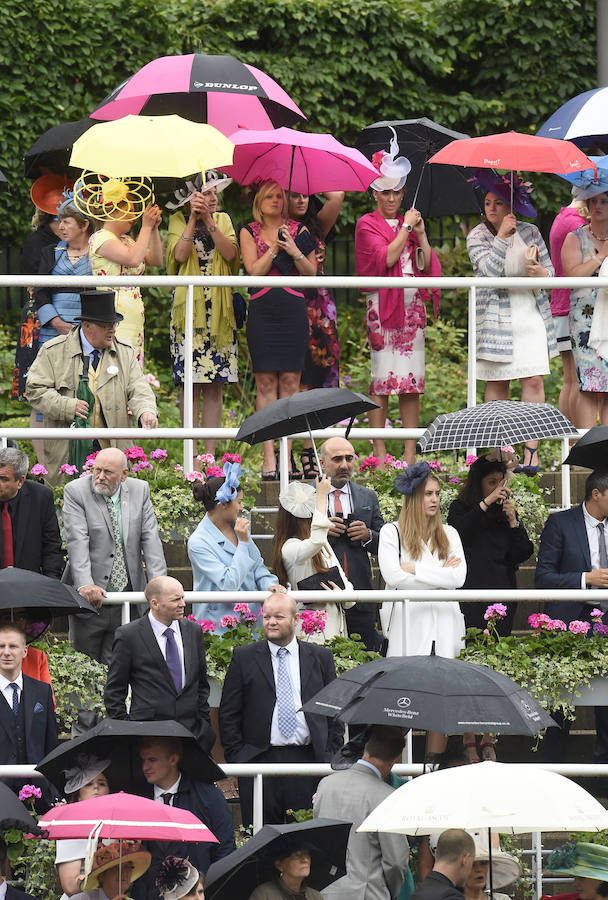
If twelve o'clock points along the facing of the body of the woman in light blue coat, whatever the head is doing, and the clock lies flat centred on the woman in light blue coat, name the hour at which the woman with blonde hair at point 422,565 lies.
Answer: The woman with blonde hair is roughly at 11 o'clock from the woman in light blue coat.

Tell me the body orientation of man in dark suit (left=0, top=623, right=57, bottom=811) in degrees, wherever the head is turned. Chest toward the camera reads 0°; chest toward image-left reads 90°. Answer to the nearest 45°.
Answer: approximately 0°

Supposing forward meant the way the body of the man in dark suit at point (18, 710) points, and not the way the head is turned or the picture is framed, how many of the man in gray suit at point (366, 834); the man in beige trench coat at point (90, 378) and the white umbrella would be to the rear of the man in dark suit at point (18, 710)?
1

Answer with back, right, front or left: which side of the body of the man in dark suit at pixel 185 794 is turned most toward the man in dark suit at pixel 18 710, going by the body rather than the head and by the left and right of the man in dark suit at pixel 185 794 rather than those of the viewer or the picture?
right

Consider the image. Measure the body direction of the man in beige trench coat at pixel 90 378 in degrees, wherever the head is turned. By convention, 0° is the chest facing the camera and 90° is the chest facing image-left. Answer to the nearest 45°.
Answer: approximately 315°
